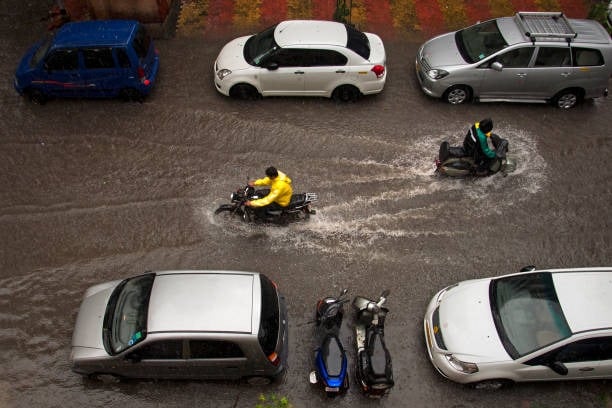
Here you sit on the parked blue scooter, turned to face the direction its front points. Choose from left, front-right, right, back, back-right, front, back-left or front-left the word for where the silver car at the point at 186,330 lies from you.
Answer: left

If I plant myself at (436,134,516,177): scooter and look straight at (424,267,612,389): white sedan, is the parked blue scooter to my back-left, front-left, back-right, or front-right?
front-right

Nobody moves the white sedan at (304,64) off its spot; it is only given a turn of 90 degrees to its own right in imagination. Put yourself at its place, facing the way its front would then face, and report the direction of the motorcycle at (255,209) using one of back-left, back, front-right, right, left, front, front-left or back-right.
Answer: back

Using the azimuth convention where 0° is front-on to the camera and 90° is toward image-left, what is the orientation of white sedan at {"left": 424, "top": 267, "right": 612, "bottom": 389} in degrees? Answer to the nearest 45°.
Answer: approximately 90°

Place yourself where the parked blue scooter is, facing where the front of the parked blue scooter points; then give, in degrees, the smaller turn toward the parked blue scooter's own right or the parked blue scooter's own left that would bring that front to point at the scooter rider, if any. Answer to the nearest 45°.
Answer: approximately 45° to the parked blue scooter's own right

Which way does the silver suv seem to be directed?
to the viewer's left

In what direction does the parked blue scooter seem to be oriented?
away from the camera

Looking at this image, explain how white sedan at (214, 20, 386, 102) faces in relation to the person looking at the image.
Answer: facing to the left of the viewer

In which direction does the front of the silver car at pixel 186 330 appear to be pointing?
to the viewer's left

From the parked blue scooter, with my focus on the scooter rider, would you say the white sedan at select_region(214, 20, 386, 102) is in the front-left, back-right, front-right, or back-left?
front-left

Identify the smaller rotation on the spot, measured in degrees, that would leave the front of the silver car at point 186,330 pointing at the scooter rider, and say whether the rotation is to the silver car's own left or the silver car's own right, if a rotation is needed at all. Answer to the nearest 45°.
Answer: approximately 135° to the silver car's own right

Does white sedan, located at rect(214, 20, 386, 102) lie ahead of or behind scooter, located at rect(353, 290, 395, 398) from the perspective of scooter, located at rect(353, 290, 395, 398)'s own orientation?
ahead

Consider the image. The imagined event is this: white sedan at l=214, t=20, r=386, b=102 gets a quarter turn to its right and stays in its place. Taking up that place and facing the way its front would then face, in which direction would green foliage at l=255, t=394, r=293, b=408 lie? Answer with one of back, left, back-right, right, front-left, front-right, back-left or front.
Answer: back

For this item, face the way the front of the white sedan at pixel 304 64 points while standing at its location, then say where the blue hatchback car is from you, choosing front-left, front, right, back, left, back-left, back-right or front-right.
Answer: front
